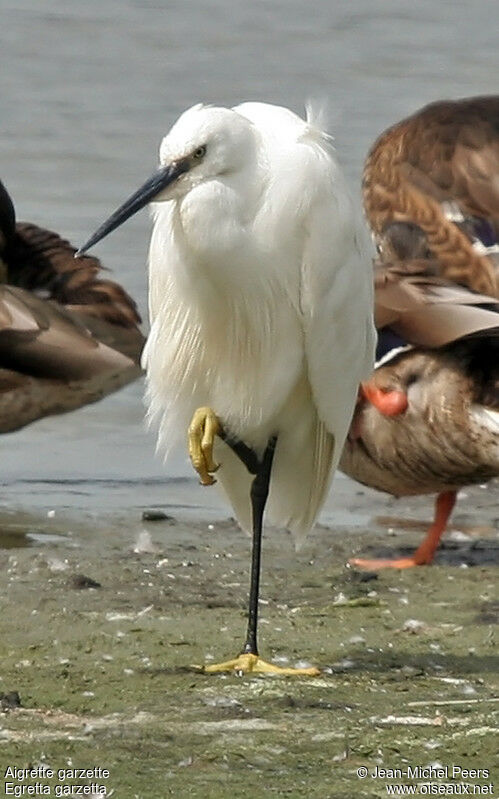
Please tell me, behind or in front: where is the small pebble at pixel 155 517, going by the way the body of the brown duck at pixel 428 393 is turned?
in front

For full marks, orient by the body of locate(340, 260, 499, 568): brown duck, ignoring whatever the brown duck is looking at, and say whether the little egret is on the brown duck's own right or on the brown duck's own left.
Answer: on the brown duck's own left

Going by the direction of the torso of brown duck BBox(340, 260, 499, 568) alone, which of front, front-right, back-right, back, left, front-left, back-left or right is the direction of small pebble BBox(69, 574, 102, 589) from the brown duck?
front-left

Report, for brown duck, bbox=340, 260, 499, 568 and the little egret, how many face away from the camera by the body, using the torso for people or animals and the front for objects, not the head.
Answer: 0

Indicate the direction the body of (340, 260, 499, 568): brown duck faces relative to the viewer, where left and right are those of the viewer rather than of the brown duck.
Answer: facing to the left of the viewer

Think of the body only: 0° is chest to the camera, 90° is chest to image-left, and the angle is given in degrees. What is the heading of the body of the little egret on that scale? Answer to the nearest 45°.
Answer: approximately 45°

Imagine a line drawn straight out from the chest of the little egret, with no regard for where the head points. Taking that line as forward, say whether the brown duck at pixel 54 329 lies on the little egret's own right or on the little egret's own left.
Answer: on the little egret's own right
